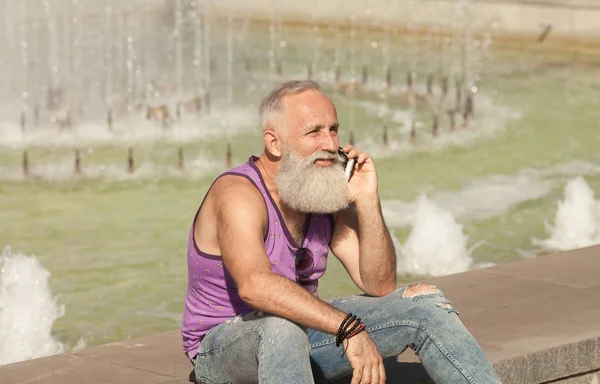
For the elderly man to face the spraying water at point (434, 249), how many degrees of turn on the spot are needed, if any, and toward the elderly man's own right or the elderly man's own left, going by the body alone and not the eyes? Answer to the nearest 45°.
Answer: approximately 135° to the elderly man's own left

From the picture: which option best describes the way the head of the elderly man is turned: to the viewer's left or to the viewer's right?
to the viewer's right
